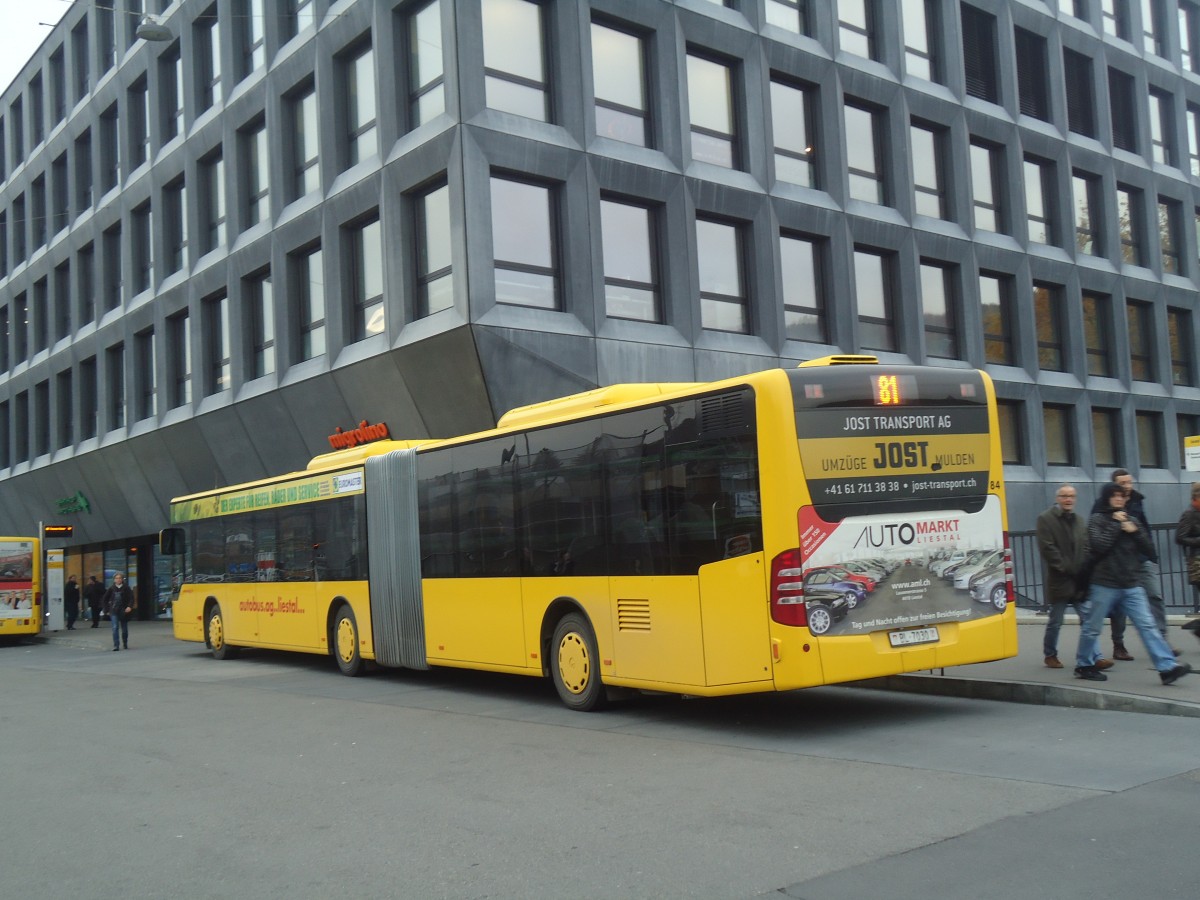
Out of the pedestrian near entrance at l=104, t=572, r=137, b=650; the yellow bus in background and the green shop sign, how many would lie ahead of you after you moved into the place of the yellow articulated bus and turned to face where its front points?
3

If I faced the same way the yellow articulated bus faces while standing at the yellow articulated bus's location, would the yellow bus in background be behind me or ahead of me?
ahead

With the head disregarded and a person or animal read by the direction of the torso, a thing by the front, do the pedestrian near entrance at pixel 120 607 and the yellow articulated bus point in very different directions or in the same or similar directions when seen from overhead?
very different directions

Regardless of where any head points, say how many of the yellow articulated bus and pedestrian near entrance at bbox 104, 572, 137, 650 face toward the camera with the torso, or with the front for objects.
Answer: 1

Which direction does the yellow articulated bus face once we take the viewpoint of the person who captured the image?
facing away from the viewer and to the left of the viewer

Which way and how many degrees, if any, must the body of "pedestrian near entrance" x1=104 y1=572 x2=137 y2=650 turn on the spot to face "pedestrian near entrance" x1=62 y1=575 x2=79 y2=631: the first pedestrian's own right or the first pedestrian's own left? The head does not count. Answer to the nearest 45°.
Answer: approximately 180°

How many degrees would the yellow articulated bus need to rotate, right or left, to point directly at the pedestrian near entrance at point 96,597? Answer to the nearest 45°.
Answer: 0° — it already faces them

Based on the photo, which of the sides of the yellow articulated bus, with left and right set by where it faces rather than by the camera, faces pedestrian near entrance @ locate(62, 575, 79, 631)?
front
